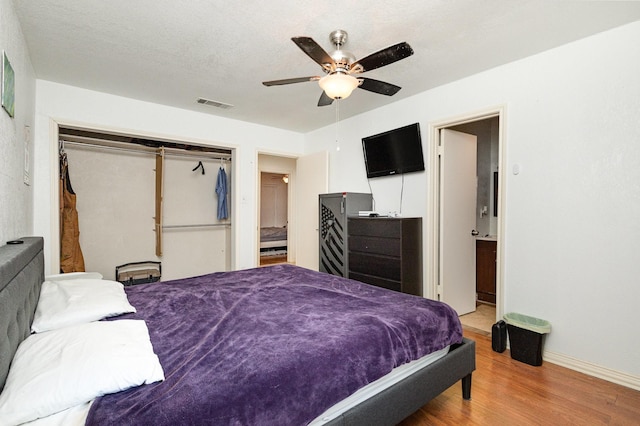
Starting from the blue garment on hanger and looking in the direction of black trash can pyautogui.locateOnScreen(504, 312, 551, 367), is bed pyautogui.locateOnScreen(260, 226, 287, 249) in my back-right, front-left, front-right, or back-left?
back-left

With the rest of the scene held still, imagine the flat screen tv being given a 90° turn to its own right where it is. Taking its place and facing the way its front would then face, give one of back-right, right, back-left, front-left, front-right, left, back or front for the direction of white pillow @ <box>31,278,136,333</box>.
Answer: left

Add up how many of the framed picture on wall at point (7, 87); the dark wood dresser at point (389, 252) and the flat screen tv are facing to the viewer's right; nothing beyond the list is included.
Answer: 1

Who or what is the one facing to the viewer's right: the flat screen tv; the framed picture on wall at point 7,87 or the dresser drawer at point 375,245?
the framed picture on wall

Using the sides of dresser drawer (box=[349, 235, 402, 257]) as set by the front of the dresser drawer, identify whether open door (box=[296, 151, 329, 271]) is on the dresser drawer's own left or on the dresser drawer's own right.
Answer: on the dresser drawer's own right

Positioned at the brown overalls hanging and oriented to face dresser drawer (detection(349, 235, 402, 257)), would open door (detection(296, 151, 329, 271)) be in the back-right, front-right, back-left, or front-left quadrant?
front-left

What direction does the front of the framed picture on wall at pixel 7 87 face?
to the viewer's right

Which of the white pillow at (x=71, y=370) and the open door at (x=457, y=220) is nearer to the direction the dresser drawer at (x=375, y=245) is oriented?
the white pillow

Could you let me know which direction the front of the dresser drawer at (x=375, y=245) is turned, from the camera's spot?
facing the viewer and to the left of the viewer

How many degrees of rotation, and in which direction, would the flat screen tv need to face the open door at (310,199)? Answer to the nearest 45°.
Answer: approximately 90° to its right

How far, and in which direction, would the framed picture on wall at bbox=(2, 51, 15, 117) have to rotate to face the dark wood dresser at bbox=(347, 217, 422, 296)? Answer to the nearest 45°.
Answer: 0° — it already faces it
